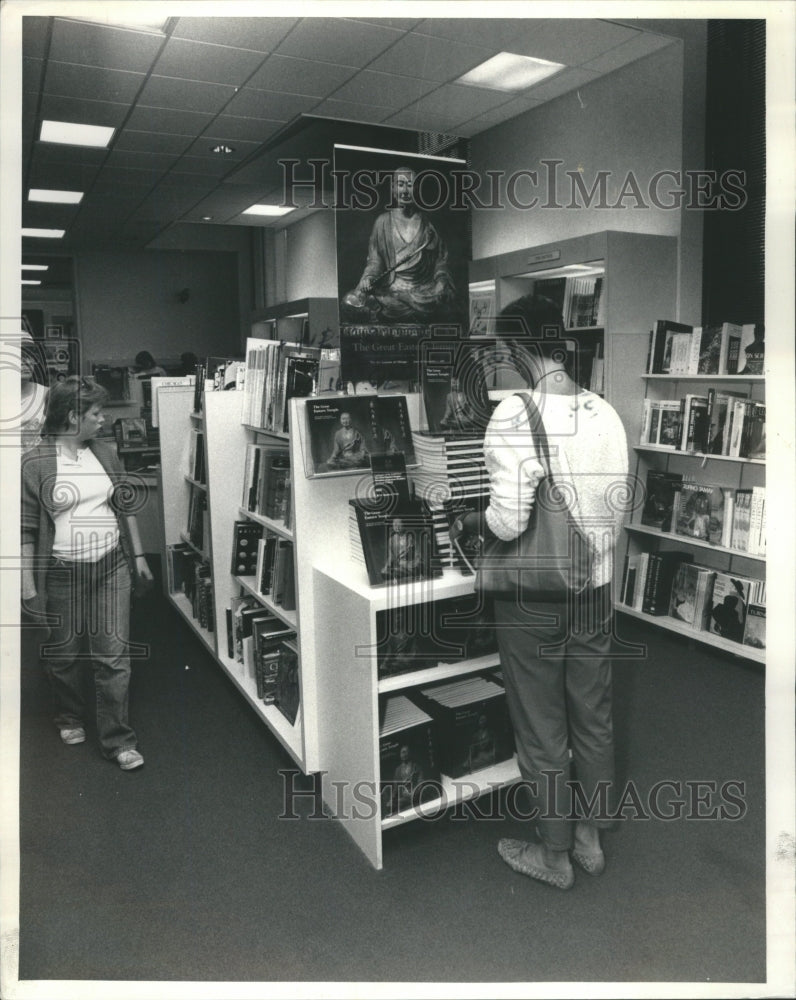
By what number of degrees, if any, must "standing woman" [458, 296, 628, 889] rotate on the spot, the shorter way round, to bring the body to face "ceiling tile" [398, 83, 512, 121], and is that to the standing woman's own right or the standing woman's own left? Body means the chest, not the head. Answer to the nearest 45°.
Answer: approximately 45° to the standing woman's own right

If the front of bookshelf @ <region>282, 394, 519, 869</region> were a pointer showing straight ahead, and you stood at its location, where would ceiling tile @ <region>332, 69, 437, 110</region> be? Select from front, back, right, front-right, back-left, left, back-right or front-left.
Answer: back-left

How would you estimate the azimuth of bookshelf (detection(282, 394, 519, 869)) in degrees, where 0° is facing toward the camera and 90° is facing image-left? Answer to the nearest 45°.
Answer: approximately 315°

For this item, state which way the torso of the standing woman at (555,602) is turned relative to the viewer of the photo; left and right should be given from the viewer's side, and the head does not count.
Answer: facing away from the viewer and to the left of the viewer

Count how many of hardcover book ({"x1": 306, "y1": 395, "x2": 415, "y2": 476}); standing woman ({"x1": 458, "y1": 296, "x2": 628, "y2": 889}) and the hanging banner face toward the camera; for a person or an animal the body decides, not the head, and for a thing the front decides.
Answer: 2

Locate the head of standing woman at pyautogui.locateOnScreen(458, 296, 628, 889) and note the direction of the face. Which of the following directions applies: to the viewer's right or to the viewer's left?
to the viewer's left

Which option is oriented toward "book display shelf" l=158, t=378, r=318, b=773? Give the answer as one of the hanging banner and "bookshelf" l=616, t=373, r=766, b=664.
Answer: the bookshelf

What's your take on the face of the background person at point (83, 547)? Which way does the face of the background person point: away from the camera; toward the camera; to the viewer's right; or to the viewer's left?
to the viewer's right

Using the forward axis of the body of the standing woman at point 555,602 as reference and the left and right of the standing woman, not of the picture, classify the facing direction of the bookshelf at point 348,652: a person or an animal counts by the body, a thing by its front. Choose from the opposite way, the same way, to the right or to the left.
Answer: the opposite way

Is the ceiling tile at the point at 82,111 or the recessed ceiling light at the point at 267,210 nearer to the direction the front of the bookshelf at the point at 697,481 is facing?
the ceiling tile

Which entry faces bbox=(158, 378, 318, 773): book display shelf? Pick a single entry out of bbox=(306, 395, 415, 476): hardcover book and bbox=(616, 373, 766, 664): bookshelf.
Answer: the bookshelf

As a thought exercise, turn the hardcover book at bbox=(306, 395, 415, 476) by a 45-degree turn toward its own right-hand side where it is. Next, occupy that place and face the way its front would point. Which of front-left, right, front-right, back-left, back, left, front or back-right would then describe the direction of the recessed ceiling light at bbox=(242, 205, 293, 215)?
back-right
